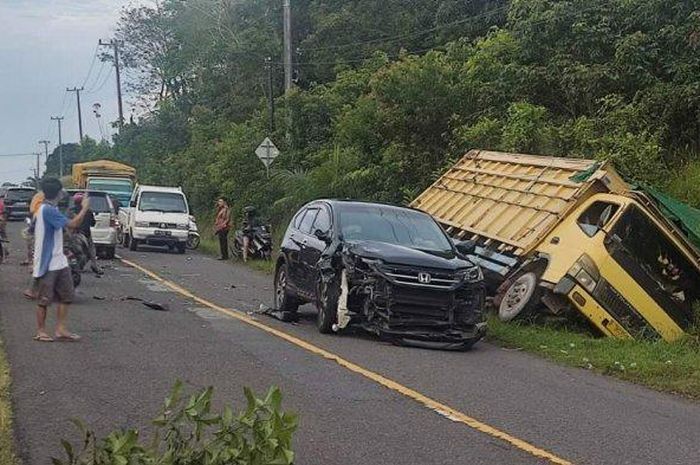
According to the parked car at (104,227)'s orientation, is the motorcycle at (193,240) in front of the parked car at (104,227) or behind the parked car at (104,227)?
in front

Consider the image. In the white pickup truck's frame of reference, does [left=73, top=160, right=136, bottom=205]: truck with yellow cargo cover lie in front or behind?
behind

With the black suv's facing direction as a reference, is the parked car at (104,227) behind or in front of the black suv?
behind

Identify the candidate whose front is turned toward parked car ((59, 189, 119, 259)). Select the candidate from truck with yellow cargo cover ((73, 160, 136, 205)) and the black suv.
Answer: the truck with yellow cargo cover

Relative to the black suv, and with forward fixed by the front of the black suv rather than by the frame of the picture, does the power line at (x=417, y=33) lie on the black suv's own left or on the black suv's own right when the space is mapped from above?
on the black suv's own left

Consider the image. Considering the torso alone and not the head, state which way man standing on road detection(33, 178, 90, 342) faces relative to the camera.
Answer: to the viewer's right

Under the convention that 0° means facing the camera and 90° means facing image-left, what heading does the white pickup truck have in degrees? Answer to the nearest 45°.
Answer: approximately 0°
